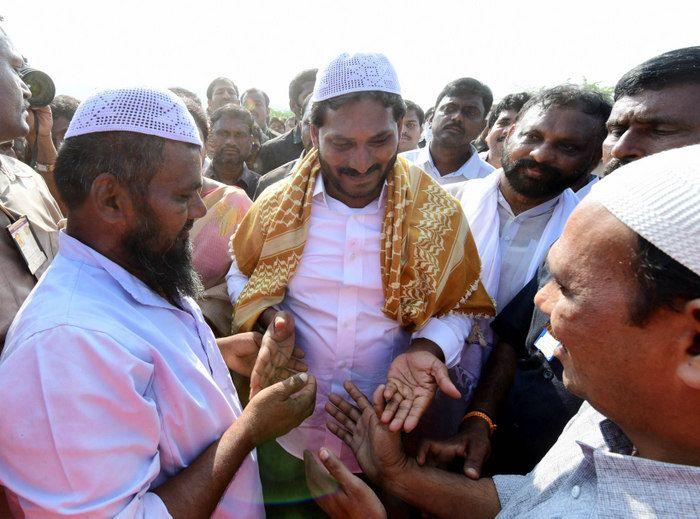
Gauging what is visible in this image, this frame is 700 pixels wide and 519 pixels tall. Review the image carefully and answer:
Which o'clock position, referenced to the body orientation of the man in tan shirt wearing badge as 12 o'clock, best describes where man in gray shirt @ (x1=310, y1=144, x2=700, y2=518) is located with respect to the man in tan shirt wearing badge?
The man in gray shirt is roughly at 2 o'clock from the man in tan shirt wearing badge.

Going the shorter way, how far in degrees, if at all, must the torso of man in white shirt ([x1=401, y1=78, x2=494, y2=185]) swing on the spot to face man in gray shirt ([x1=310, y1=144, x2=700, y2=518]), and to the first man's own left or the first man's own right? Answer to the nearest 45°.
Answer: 0° — they already face them

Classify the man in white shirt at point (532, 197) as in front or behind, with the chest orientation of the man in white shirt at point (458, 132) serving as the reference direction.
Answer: in front

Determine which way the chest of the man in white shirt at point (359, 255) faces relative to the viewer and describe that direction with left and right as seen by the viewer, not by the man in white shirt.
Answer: facing the viewer

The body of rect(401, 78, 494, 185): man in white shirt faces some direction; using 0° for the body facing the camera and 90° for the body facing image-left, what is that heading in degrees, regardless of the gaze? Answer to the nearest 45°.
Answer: approximately 0°

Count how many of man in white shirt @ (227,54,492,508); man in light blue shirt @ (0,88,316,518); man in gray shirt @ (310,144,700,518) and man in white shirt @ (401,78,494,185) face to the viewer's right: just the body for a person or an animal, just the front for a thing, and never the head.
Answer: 1

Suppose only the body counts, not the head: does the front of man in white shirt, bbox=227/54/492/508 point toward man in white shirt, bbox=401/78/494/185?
no

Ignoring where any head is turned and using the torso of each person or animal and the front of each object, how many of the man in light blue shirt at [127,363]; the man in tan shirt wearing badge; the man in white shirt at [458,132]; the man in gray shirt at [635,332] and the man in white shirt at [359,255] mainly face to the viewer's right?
2

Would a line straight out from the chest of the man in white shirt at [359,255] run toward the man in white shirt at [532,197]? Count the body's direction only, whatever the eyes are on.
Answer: no

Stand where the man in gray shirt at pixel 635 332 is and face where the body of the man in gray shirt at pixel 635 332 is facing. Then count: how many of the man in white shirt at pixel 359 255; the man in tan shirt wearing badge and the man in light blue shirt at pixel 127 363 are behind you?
0

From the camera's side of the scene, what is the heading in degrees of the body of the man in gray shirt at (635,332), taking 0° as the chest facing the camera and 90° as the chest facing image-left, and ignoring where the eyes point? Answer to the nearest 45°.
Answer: approximately 90°

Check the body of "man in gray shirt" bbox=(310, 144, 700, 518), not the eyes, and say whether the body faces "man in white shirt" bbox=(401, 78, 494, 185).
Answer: no

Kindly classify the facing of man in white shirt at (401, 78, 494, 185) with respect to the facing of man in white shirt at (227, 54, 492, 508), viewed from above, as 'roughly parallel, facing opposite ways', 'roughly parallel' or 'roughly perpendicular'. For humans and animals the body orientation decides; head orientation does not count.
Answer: roughly parallel

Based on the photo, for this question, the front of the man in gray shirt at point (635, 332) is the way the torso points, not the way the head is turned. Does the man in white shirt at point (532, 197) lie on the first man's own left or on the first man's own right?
on the first man's own right

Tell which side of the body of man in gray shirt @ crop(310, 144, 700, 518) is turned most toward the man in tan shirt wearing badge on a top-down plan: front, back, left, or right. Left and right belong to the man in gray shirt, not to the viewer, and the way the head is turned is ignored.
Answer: front

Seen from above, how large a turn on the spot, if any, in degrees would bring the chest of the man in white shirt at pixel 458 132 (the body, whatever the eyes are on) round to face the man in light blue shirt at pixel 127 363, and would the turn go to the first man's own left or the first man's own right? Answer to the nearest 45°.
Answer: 0° — they already face them

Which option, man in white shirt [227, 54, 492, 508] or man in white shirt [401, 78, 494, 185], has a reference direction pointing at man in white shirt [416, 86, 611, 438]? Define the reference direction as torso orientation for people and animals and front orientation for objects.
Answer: man in white shirt [401, 78, 494, 185]

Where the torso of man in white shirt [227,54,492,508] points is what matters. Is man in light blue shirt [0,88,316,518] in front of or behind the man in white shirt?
in front

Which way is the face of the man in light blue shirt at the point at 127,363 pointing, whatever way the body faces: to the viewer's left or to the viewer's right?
to the viewer's right

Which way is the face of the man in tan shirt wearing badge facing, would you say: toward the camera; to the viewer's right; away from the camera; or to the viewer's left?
to the viewer's right

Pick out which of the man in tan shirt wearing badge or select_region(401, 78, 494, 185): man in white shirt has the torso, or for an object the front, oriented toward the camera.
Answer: the man in white shirt

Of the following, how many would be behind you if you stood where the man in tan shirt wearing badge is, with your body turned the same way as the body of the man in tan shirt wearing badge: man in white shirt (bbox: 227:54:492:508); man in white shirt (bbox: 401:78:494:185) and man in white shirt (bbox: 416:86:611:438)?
0
